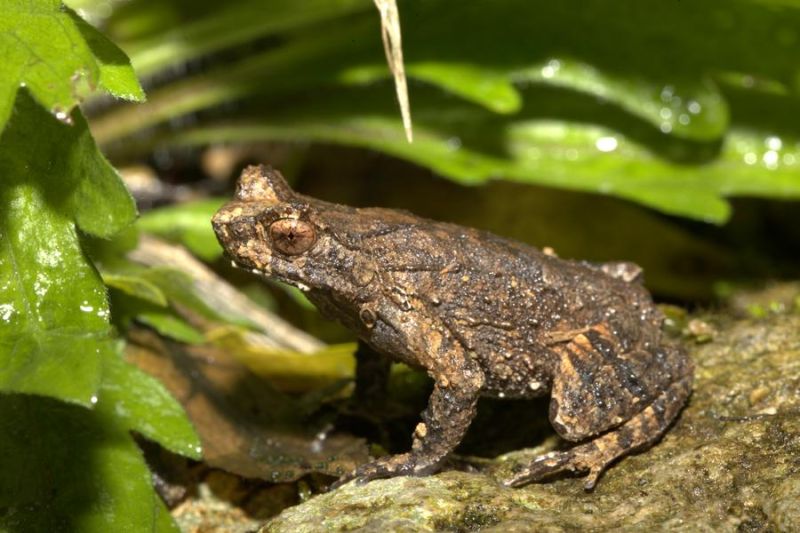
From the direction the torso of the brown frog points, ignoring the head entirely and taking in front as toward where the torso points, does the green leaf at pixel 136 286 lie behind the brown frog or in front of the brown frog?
in front

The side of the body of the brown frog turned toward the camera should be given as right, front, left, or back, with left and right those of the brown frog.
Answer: left

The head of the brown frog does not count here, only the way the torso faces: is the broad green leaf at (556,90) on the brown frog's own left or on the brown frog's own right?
on the brown frog's own right

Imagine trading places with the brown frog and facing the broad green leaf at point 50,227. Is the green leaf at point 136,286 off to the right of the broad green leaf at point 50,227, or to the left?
right

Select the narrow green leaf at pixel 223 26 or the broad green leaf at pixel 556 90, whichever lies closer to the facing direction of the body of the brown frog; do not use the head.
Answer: the narrow green leaf

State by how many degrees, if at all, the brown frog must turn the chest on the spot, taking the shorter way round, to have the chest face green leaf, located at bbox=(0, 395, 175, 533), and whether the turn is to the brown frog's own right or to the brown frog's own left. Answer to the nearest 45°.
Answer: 0° — it already faces it

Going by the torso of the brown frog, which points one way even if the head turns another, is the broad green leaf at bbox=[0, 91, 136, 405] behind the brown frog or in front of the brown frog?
in front

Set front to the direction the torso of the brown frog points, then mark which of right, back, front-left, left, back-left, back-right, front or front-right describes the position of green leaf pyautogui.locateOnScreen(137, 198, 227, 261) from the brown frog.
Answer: front-right

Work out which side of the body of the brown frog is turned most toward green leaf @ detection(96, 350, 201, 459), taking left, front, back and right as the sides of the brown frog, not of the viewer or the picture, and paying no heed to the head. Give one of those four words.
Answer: front

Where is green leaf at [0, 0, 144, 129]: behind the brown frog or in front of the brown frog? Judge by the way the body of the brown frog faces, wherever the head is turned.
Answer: in front

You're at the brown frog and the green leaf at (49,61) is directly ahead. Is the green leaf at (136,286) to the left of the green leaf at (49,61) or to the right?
right

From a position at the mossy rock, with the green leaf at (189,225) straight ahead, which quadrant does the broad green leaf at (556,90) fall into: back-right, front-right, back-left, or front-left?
front-right

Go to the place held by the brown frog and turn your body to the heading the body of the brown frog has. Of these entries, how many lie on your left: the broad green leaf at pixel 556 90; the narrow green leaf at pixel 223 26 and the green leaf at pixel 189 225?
0
